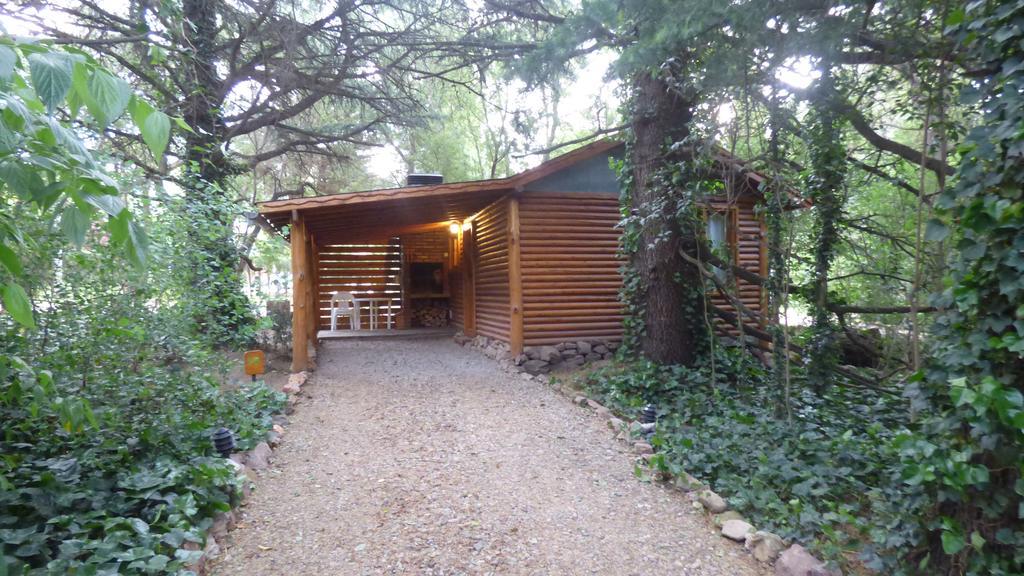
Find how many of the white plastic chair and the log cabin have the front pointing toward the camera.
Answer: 2

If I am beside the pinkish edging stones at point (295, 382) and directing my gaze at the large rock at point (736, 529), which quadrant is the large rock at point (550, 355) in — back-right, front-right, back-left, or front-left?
front-left

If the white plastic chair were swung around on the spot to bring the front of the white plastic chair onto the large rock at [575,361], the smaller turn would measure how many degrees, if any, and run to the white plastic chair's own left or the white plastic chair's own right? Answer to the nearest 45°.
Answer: approximately 90° to the white plastic chair's own right

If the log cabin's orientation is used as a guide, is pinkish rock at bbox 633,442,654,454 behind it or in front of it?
in front

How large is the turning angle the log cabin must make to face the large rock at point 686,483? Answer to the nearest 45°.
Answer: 0° — it already faces it

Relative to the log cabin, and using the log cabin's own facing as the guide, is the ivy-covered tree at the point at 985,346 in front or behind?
in front

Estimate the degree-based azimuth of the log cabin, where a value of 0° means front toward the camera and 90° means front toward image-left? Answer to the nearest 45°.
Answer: approximately 0°

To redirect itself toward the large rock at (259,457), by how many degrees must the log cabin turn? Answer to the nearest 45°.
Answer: approximately 45° to its right

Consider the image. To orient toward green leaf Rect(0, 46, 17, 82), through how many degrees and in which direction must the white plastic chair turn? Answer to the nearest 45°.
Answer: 0° — it already faces it
